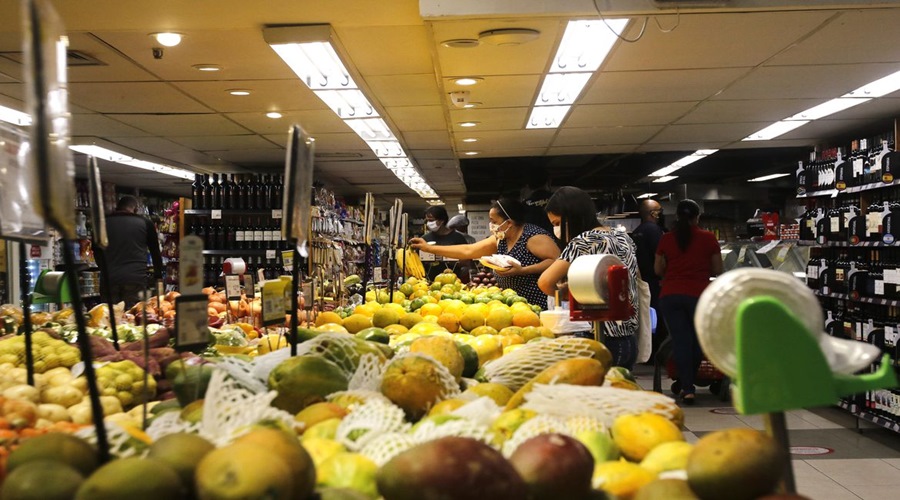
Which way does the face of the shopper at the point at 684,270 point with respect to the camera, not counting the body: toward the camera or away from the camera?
away from the camera

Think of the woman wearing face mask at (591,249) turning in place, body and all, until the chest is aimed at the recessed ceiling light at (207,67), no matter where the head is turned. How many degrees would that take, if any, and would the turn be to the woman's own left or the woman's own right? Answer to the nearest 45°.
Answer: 0° — they already face it

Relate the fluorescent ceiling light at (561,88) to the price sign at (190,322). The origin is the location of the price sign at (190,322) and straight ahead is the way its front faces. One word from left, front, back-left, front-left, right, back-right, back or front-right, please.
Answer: back-left

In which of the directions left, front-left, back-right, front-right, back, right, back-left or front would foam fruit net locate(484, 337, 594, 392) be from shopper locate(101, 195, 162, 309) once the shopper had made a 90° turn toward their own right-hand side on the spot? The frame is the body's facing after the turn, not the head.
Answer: right

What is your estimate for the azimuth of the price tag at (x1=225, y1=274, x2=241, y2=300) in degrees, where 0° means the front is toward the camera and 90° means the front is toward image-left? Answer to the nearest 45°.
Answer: approximately 0°

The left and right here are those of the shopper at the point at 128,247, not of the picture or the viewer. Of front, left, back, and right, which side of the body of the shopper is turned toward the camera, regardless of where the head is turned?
back

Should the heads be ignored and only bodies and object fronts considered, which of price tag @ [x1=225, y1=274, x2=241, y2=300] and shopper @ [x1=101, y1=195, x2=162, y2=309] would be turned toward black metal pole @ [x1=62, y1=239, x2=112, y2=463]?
the price tag

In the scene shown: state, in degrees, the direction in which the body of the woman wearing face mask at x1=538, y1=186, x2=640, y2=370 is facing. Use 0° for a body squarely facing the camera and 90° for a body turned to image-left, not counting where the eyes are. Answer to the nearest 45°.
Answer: approximately 90°
